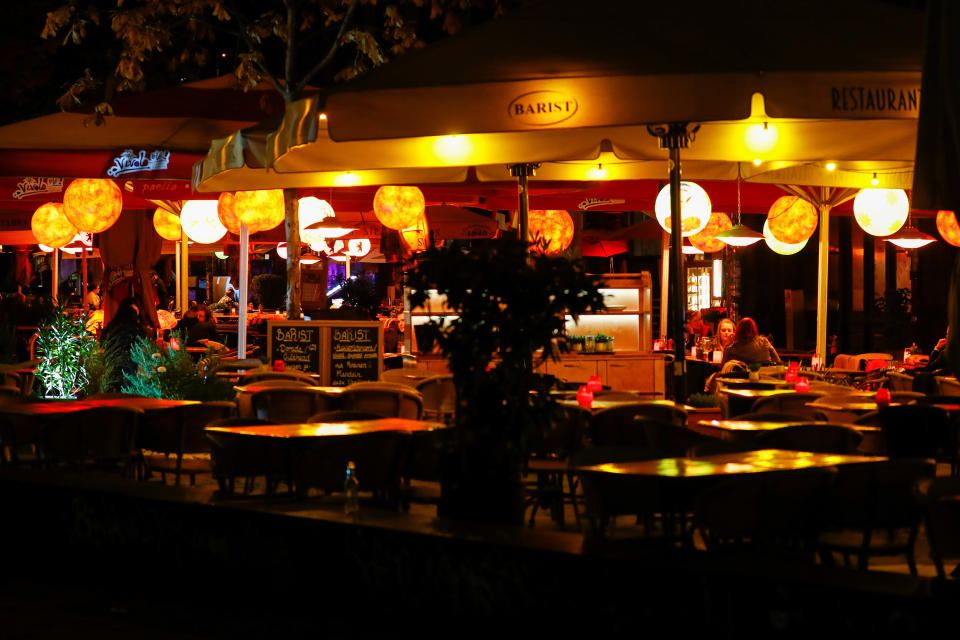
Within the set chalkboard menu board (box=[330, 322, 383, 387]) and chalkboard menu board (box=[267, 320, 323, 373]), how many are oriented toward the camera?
2

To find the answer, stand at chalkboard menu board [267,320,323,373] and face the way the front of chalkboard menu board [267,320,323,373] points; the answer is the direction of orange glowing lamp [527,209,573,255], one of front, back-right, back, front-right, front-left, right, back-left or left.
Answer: back-left

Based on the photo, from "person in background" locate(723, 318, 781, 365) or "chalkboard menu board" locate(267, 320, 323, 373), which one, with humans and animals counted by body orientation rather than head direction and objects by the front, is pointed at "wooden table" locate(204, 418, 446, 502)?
the chalkboard menu board

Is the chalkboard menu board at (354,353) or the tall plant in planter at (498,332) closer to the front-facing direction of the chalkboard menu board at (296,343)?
the tall plant in planter

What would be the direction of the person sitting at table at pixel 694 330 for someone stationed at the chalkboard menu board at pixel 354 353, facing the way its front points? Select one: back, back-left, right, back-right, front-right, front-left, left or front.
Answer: back-left
